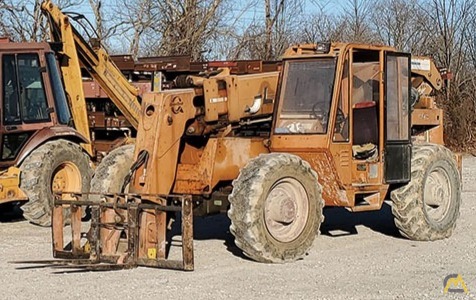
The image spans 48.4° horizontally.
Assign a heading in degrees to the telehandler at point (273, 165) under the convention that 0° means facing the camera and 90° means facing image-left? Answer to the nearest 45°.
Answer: approximately 45°

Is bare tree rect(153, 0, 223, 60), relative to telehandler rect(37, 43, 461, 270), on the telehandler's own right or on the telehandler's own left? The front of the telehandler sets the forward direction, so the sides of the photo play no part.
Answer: on the telehandler's own right

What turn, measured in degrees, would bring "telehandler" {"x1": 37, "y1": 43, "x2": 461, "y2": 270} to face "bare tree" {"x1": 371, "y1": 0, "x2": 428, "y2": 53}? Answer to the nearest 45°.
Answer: approximately 135° to its right
